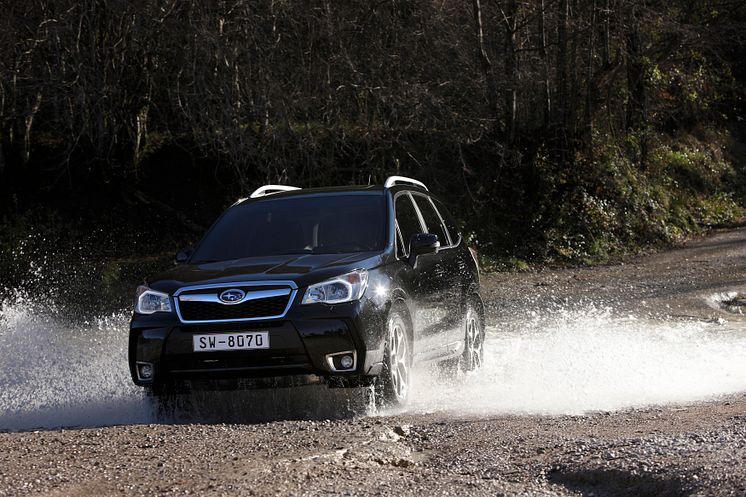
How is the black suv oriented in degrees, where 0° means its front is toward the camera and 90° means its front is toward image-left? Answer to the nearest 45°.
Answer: approximately 45°

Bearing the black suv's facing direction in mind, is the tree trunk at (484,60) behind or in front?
behind
